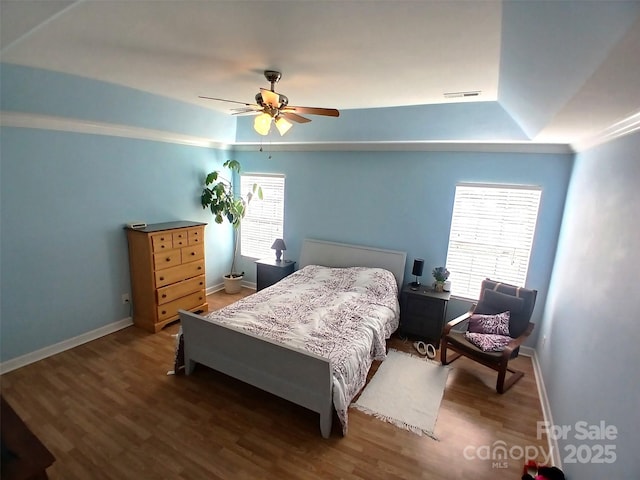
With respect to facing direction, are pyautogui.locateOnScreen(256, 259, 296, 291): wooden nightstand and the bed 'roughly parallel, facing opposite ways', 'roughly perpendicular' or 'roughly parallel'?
roughly parallel

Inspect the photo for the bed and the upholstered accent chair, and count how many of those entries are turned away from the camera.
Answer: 0

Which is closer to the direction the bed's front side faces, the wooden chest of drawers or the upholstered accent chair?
the wooden chest of drawers

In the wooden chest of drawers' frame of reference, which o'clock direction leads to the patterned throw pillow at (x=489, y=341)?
The patterned throw pillow is roughly at 12 o'clock from the wooden chest of drawers.

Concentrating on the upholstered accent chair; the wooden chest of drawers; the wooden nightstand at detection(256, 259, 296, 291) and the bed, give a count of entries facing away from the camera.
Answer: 0

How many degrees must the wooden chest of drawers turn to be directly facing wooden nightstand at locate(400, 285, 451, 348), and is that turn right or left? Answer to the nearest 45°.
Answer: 0° — it already faces it

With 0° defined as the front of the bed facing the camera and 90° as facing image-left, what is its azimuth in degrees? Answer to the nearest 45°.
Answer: approximately 45°

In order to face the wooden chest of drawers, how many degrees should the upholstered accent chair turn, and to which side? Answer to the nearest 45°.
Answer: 0° — it already faces it

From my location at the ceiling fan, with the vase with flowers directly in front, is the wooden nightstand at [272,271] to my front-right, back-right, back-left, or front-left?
front-left

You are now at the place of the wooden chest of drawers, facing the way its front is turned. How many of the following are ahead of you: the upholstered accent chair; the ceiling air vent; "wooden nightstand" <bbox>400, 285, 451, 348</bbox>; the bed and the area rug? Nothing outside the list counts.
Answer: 5

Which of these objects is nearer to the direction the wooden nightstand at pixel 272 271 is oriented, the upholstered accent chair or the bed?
the bed

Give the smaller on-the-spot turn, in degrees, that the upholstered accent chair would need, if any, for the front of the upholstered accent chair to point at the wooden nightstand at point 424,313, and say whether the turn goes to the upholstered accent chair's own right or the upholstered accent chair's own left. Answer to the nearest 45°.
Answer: approximately 45° to the upholstered accent chair's own right

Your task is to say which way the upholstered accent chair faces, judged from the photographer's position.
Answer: facing the viewer and to the left of the viewer

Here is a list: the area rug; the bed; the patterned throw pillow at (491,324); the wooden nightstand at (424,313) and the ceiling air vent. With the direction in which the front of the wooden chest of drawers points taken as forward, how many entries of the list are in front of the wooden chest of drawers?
5

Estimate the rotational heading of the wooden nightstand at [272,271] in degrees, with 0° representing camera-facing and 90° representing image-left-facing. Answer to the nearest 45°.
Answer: approximately 45°

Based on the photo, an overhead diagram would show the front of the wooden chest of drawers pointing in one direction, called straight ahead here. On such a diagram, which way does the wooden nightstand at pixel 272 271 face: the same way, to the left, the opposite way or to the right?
to the right
